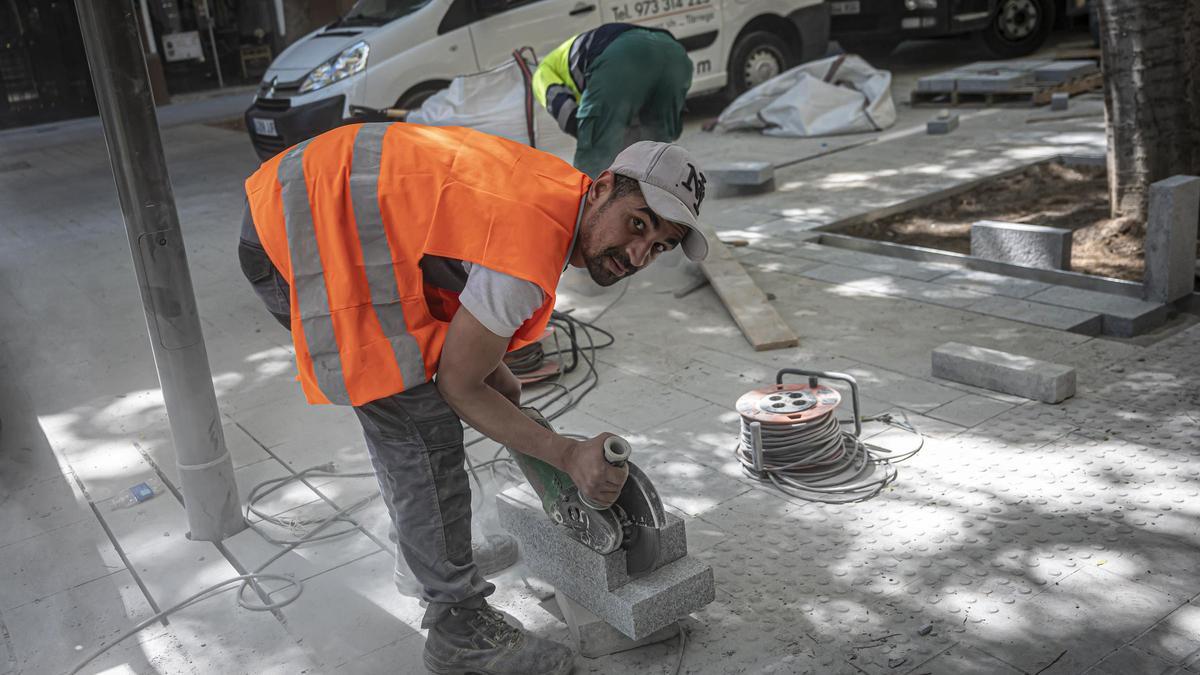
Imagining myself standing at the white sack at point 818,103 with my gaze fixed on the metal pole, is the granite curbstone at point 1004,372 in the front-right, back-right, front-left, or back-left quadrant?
front-left

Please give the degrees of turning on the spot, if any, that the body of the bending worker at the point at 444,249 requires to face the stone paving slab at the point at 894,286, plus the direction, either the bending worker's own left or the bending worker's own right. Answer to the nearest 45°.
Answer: approximately 45° to the bending worker's own left

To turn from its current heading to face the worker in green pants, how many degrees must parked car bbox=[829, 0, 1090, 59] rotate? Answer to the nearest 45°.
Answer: approximately 45° to its left

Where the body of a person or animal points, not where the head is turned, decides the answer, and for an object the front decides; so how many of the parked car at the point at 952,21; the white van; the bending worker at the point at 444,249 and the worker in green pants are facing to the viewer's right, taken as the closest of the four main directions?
1

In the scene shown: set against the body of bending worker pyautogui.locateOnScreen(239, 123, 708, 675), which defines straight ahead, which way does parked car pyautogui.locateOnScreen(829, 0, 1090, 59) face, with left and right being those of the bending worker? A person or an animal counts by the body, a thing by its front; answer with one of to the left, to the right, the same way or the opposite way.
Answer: the opposite way

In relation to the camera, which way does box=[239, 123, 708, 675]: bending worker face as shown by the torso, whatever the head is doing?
to the viewer's right

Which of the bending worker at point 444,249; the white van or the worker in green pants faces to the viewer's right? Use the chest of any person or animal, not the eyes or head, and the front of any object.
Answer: the bending worker

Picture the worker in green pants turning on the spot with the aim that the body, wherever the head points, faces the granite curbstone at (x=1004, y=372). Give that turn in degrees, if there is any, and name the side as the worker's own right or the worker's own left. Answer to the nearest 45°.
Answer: approximately 180°

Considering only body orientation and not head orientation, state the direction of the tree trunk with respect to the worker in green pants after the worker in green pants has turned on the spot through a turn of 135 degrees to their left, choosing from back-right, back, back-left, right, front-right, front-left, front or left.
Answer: left

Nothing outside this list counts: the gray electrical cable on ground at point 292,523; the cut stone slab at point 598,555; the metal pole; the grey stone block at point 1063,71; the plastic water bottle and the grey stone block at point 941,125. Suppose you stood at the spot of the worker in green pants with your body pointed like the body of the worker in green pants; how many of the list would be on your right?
2

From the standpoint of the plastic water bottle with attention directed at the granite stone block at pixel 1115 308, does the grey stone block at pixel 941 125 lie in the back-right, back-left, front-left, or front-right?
front-left

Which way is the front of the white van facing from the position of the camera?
facing the viewer and to the left of the viewer

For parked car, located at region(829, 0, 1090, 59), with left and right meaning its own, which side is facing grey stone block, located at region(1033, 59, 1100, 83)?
left

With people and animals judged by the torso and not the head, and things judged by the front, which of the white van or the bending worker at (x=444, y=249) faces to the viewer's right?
the bending worker

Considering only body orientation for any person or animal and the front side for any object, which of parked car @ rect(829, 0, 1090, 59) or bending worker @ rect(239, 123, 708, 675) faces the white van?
the parked car

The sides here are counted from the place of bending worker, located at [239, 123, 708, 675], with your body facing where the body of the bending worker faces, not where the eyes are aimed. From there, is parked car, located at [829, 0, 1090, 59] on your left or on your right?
on your left

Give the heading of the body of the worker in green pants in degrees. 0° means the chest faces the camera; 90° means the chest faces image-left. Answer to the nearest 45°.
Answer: approximately 135°
